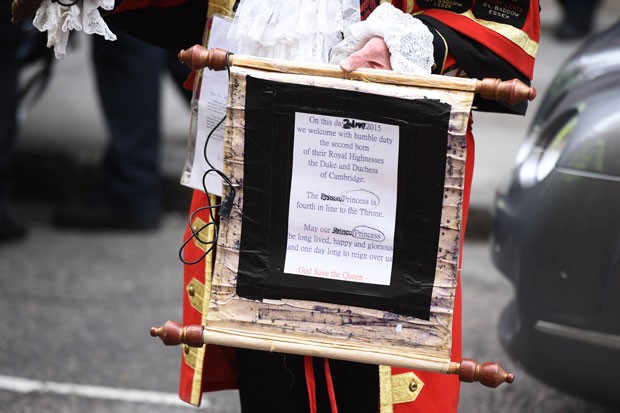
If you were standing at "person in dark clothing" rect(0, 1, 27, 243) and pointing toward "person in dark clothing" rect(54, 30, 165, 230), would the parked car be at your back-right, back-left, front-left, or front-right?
front-right
